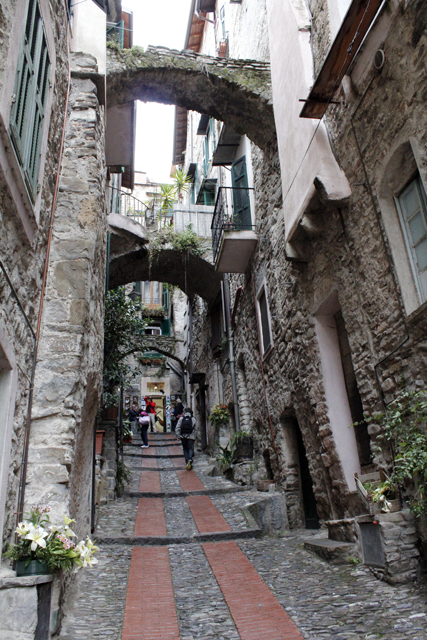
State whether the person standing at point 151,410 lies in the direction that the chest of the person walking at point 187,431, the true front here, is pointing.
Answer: yes

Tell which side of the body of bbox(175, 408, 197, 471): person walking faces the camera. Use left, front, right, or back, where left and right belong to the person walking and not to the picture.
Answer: back

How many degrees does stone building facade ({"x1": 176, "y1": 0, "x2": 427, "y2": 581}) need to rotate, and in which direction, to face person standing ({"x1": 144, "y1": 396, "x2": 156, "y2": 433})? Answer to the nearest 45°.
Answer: approximately 45° to its right

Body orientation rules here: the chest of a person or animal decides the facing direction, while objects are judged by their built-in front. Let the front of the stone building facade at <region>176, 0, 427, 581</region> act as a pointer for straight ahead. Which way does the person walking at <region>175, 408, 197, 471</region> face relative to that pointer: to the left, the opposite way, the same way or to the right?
to the right

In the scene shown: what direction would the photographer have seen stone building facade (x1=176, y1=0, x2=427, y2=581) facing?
facing to the left of the viewer

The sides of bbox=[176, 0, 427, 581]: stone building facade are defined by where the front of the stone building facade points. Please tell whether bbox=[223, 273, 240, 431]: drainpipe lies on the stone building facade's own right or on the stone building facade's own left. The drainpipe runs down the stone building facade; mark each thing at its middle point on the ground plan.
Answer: on the stone building facade's own right

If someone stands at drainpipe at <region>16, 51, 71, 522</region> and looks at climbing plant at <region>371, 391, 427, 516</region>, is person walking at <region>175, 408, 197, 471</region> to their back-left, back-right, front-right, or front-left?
front-left

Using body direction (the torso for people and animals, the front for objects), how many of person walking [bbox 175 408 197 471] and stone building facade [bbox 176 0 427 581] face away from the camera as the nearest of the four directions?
1

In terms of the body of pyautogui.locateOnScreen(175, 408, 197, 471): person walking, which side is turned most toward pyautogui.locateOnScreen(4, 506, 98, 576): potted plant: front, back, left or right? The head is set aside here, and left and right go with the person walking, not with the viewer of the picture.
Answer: back

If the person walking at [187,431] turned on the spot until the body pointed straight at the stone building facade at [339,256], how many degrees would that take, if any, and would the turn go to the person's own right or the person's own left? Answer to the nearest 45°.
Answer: approximately 180°

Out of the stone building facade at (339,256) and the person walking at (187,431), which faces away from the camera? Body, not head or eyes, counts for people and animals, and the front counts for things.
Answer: the person walking

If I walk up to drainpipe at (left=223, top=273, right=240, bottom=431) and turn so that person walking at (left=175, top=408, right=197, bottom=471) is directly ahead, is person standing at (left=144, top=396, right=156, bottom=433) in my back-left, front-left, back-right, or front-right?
front-right

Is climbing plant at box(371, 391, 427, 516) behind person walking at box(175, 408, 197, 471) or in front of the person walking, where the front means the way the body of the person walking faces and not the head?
behind
